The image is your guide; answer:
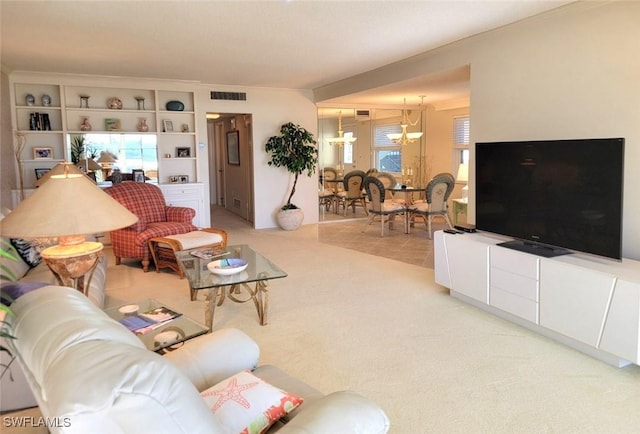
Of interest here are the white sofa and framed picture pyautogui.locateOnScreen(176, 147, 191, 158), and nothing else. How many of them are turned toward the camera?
1

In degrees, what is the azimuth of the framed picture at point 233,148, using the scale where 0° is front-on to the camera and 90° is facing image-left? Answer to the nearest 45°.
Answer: approximately 45°

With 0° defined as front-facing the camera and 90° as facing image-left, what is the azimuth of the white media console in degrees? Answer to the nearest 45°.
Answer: approximately 45°

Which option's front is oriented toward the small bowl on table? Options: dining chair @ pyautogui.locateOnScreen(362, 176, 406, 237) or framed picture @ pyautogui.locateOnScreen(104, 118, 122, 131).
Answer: the framed picture

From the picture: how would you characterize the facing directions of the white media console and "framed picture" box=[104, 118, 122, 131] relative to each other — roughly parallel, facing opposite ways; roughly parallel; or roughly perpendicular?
roughly perpendicular

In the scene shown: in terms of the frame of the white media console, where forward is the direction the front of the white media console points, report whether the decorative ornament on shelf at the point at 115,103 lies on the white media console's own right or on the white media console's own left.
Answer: on the white media console's own right

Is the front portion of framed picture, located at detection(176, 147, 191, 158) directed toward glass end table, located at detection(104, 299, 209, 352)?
yes

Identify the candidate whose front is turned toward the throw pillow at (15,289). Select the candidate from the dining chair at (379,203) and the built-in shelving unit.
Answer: the built-in shelving unit

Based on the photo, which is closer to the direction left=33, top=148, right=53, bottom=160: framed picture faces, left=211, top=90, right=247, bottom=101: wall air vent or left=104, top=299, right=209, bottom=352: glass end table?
the glass end table
